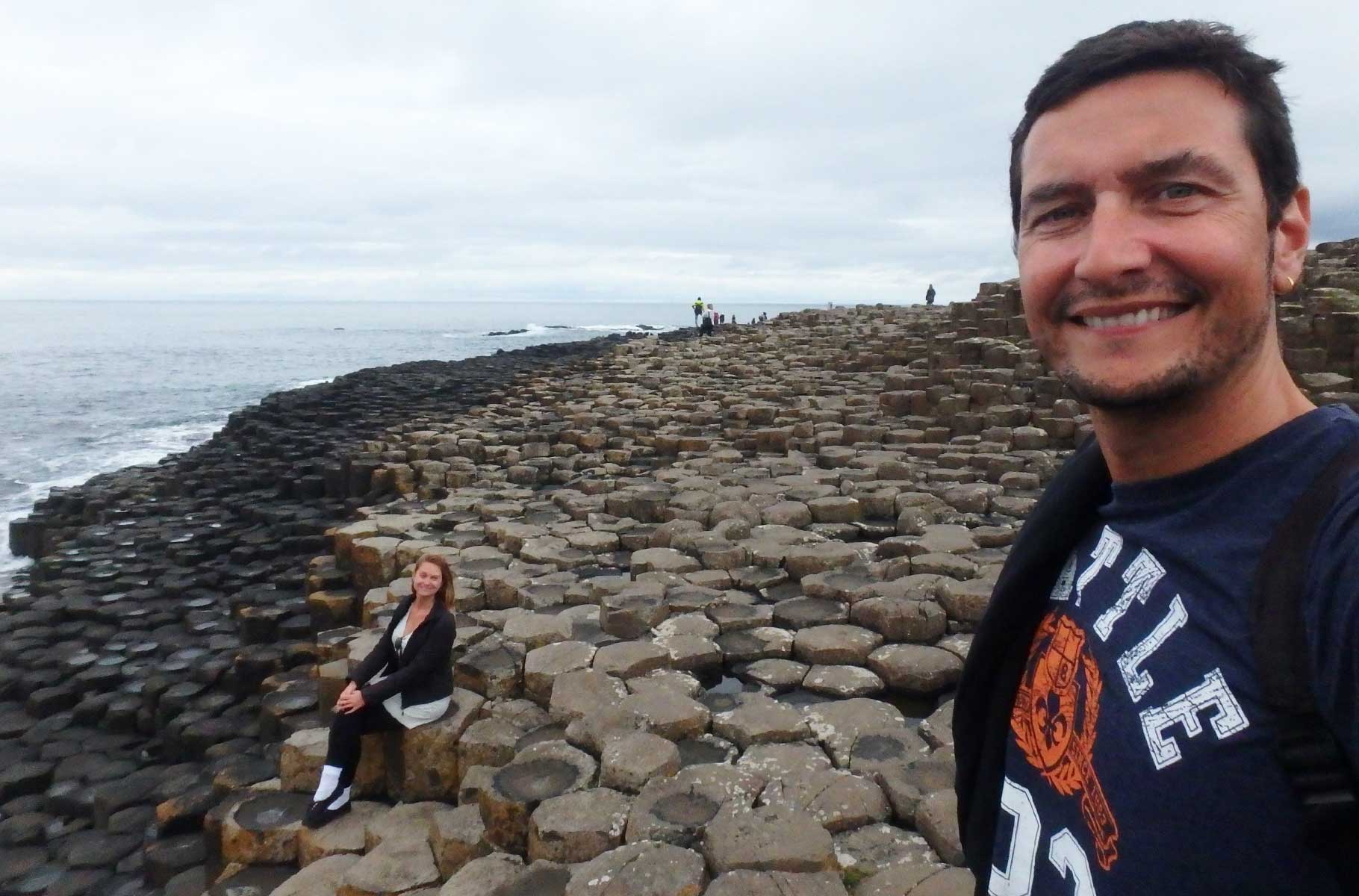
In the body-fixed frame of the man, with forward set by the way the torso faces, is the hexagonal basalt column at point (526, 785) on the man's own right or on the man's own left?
on the man's own right

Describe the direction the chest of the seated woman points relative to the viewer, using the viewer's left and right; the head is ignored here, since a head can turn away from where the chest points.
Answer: facing the viewer and to the left of the viewer

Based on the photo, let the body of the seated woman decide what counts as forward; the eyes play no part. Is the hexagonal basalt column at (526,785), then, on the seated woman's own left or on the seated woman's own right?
on the seated woman's own left

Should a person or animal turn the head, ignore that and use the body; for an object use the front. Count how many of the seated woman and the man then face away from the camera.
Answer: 0

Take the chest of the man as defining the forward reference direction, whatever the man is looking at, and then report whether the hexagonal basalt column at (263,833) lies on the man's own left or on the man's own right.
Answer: on the man's own right
